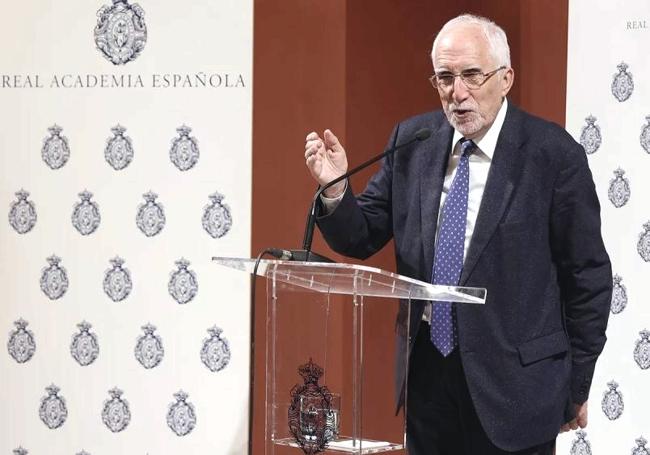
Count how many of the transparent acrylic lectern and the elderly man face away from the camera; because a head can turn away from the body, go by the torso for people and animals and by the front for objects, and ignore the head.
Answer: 0

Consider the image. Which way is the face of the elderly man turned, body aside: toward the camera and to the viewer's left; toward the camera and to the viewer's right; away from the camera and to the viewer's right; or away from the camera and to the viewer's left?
toward the camera and to the viewer's left

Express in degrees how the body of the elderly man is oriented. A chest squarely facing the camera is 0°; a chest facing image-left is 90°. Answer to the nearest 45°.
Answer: approximately 45°

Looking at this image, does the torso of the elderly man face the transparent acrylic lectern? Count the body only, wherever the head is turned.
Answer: yes

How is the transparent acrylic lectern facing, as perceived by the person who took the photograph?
facing the viewer and to the left of the viewer

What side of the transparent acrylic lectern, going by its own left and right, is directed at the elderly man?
back
